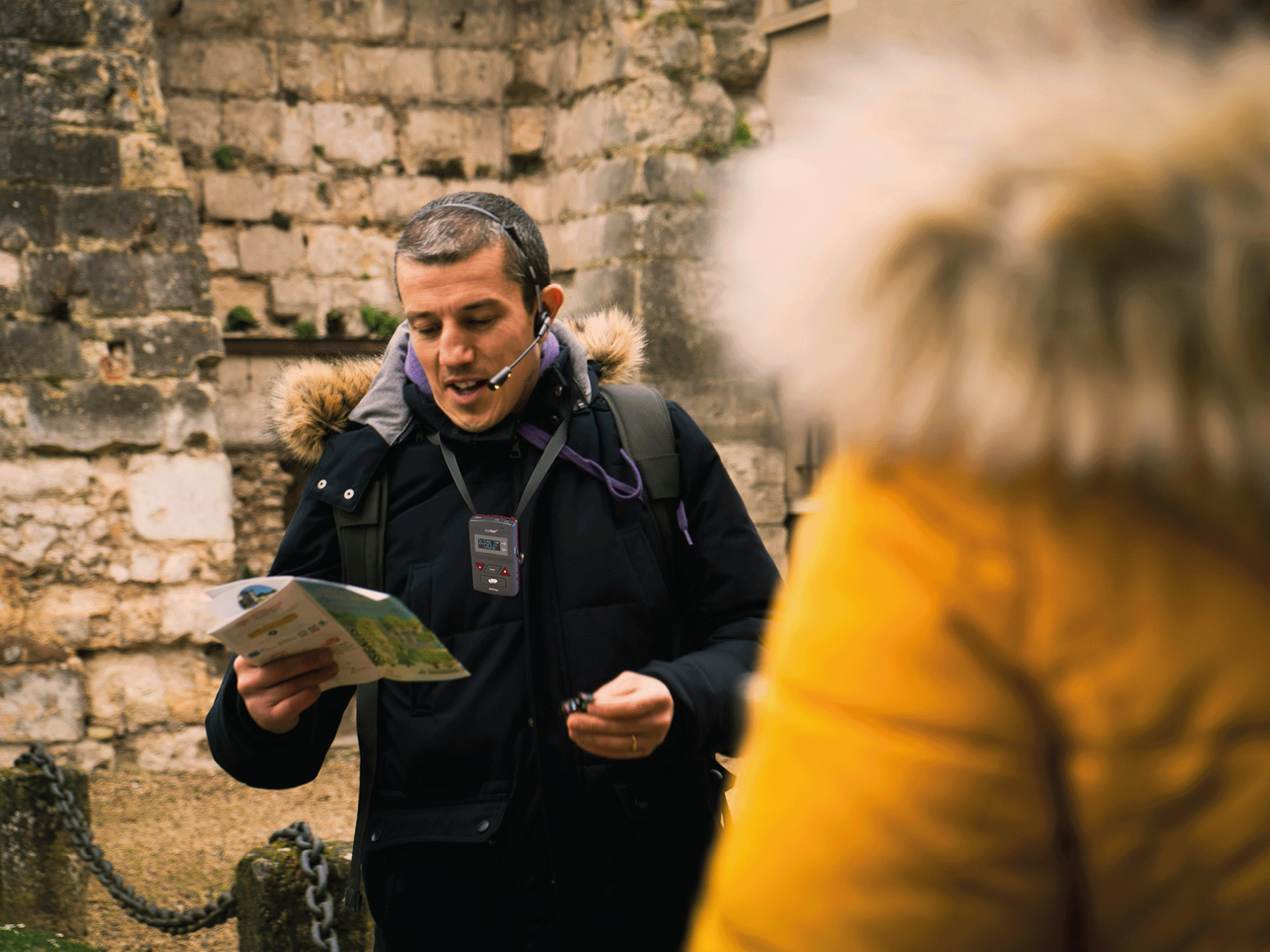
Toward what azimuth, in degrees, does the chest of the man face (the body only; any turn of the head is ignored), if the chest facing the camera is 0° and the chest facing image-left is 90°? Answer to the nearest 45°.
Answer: approximately 0°

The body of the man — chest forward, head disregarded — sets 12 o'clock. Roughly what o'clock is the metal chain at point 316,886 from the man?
The metal chain is roughly at 5 o'clock from the man.

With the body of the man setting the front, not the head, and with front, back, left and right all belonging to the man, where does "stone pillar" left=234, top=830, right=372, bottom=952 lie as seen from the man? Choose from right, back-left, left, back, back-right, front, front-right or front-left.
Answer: back-right

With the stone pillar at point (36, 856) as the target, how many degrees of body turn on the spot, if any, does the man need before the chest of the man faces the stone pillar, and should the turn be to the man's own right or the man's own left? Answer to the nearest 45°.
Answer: approximately 135° to the man's own right

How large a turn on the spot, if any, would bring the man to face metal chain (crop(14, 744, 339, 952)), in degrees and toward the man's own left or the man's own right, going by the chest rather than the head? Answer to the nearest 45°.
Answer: approximately 135° to the man's own right

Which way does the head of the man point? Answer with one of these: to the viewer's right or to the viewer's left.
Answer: to the viewer's left
